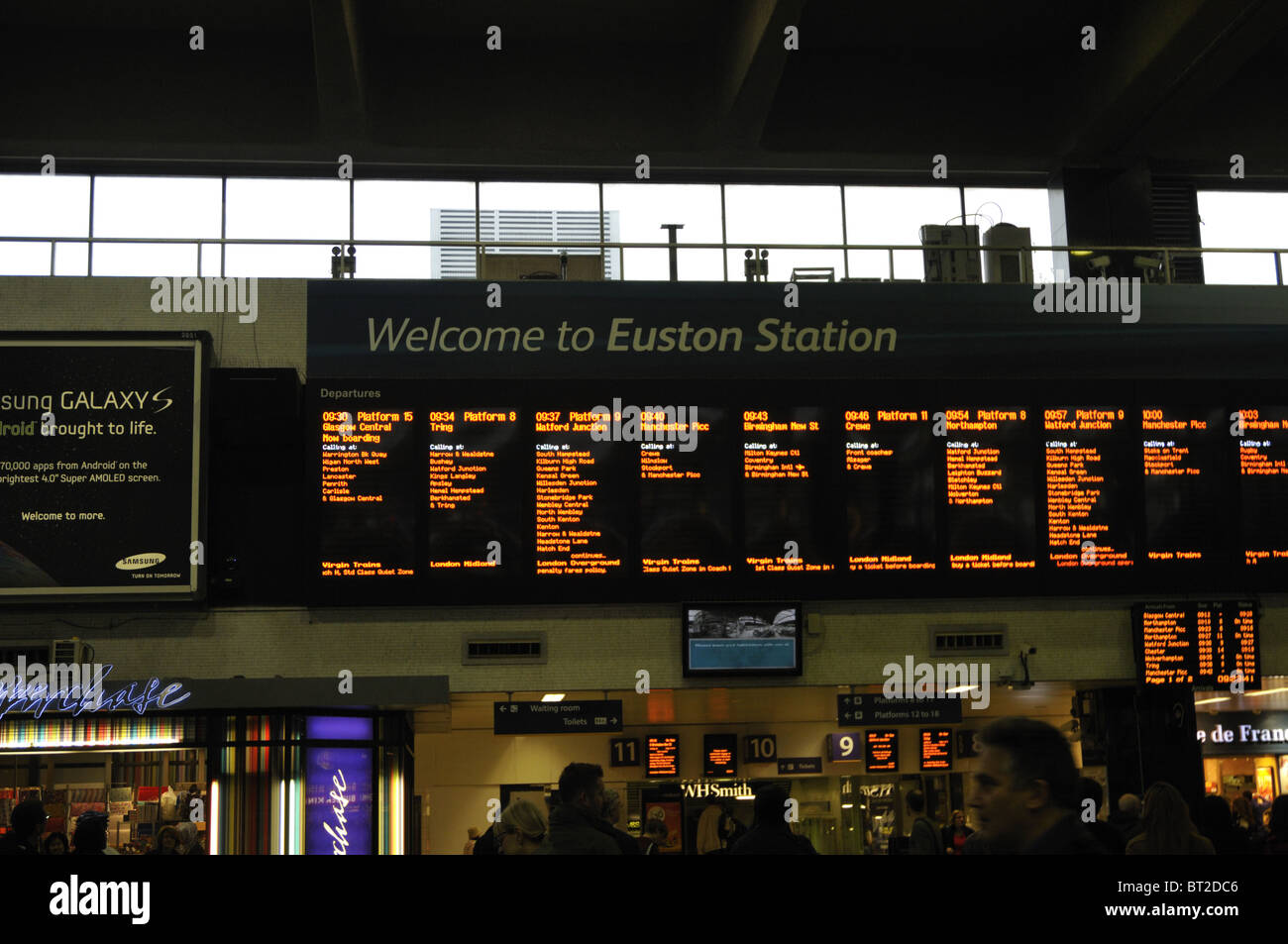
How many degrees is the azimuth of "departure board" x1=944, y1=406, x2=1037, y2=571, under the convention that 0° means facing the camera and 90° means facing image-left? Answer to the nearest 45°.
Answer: approximately 0°

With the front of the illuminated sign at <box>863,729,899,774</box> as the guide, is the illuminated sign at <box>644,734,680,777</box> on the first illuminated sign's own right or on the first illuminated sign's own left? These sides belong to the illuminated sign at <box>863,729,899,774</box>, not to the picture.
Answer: on the first illuminated sign's own right

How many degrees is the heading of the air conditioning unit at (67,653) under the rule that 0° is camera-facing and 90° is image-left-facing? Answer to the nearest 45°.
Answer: approximately 0°

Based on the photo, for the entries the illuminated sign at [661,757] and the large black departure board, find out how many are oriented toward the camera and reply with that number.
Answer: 2

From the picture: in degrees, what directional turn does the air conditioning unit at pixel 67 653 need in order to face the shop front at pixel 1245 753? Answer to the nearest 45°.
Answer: approximately 90° to its left

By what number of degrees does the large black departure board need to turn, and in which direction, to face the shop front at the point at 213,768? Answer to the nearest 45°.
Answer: approximately 90° to its right

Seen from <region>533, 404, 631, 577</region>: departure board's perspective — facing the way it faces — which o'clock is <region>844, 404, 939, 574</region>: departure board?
<region>844, 404, 939, 574</region>: departure board is roughly at 9 o'clock from <region>533, 404, 631, 577</region>: departure board.

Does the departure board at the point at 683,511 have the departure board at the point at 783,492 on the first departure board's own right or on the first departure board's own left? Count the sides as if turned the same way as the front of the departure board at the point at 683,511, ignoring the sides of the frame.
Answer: on the first departure board's own left
